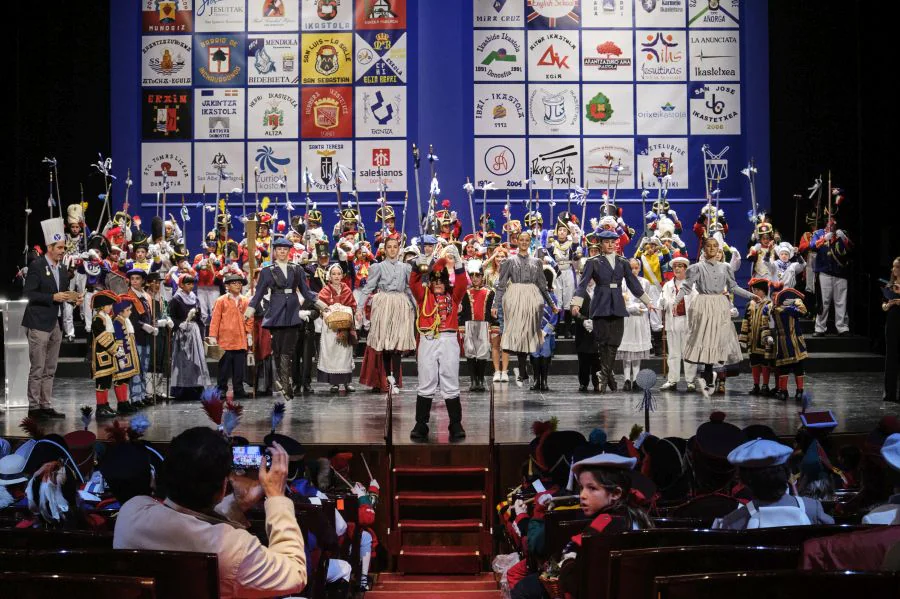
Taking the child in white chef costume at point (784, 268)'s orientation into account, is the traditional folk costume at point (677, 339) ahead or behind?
ahead

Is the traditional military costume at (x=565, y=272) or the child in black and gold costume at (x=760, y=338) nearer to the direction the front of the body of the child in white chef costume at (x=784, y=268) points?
the child in black and gold costume

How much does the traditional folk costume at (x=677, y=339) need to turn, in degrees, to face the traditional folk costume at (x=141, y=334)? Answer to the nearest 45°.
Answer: approximately 90° to its right

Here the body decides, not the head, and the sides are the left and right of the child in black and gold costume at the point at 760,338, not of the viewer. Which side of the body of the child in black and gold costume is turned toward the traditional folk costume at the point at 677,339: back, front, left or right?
right
